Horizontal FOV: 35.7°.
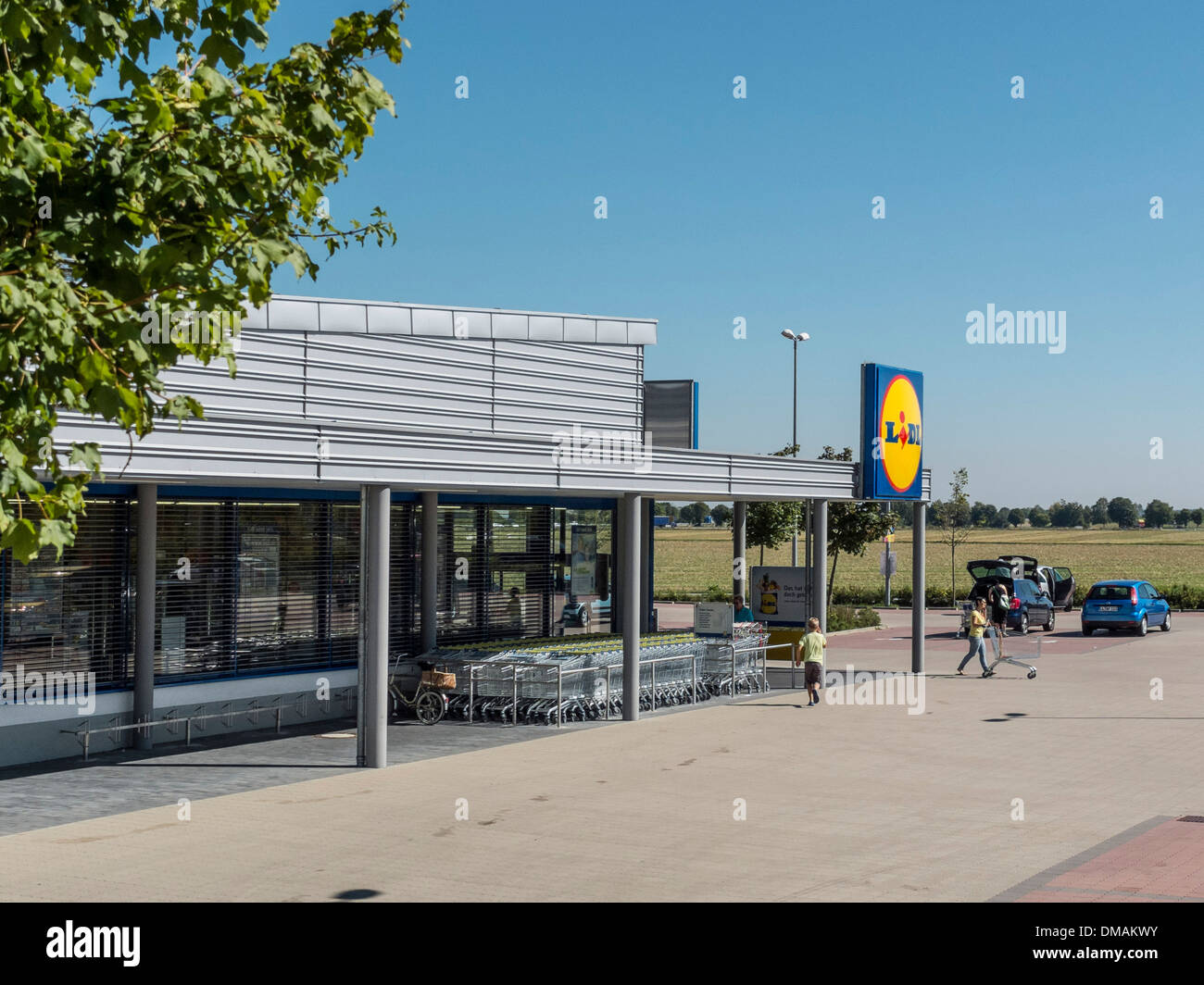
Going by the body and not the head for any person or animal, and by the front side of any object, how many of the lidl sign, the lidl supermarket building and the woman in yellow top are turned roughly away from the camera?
0

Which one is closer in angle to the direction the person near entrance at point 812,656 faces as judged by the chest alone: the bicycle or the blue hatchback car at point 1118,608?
the blue hatchback car

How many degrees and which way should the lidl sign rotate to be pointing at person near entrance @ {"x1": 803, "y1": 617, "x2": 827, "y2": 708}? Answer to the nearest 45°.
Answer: approximately 45° to its right

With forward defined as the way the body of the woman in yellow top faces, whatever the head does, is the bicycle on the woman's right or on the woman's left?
on the woman's right

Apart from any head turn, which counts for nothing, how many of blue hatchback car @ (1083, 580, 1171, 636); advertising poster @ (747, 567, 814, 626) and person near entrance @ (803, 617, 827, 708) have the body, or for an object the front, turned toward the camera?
1

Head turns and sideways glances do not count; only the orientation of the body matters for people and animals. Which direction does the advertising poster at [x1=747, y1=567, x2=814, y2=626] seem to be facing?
toward the camera

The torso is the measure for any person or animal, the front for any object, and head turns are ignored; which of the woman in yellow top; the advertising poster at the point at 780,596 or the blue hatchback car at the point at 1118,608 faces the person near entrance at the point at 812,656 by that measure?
the advertising poster

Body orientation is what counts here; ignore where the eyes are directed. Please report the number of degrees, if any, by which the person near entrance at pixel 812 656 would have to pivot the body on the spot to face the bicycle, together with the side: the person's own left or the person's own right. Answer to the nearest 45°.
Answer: approximately 135° to the person's own left

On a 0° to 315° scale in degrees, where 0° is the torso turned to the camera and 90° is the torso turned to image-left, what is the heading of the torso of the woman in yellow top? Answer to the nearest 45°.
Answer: approximately 270°

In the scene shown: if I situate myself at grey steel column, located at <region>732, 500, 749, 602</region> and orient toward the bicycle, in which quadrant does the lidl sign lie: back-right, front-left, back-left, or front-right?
front-left
